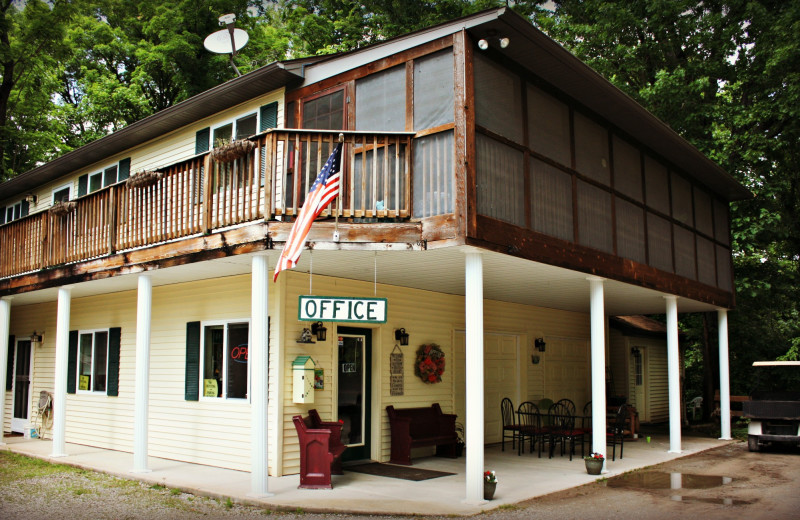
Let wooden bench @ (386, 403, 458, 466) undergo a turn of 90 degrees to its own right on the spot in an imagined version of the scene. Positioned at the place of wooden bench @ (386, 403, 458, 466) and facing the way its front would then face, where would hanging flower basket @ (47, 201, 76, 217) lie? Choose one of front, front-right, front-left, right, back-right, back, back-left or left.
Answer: front-right

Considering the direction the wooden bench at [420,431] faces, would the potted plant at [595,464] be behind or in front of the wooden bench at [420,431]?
in front

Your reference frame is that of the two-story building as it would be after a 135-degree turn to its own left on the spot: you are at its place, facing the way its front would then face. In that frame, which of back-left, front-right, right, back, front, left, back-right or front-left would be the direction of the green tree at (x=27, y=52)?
back-left

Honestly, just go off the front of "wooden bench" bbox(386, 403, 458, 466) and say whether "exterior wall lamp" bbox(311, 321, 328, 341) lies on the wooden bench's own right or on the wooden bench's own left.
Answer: on the wooden bench's own right
